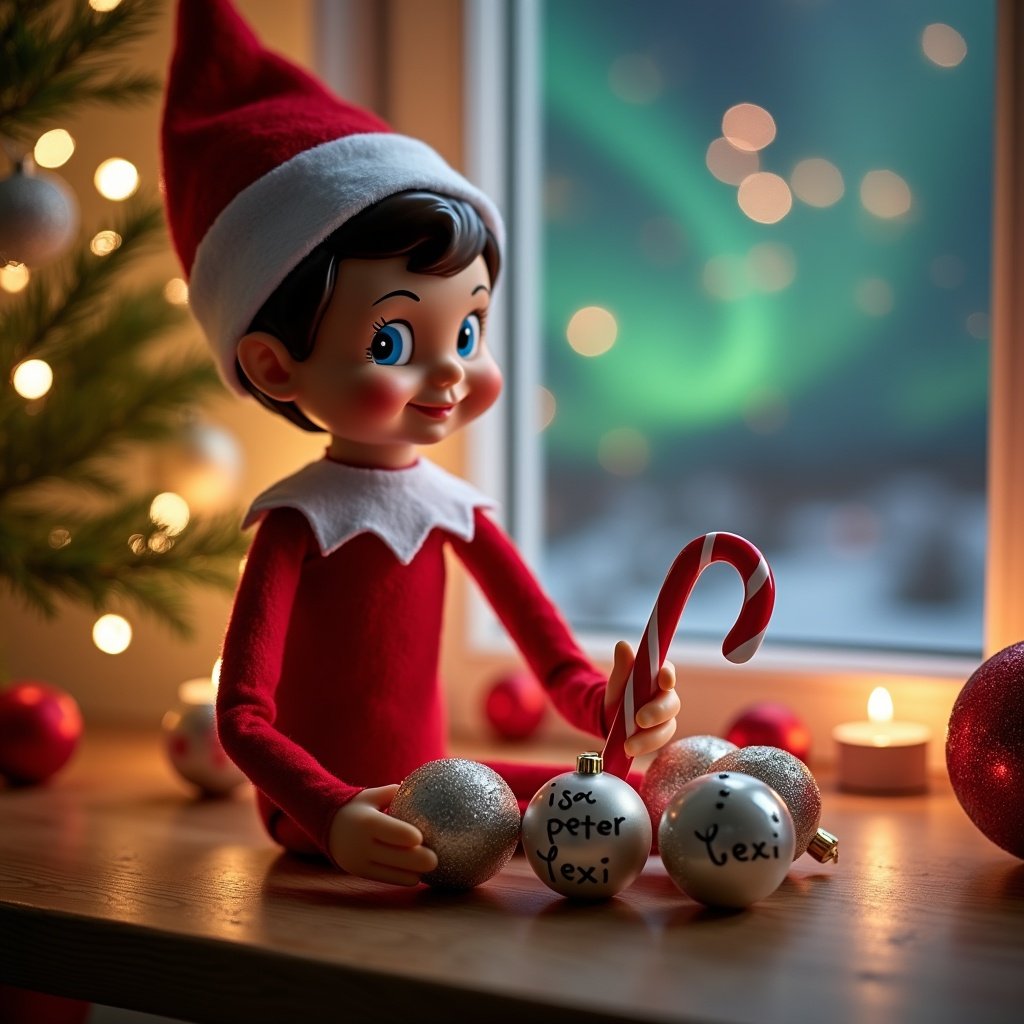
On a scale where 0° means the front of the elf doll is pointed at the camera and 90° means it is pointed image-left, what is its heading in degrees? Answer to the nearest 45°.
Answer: approximately 315°
